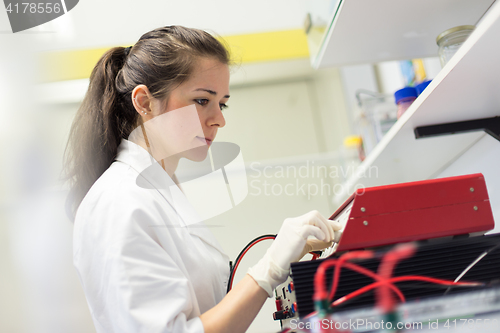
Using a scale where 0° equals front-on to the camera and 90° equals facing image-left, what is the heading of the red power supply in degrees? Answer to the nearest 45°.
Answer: approximately 90°

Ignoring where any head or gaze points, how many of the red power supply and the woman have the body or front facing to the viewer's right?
1

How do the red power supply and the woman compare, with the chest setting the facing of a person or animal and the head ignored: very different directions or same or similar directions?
very different directions

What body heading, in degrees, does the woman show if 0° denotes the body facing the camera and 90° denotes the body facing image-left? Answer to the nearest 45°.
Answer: approximately 270°

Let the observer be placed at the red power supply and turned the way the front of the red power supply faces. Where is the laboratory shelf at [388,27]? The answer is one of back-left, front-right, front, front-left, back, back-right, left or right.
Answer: right
